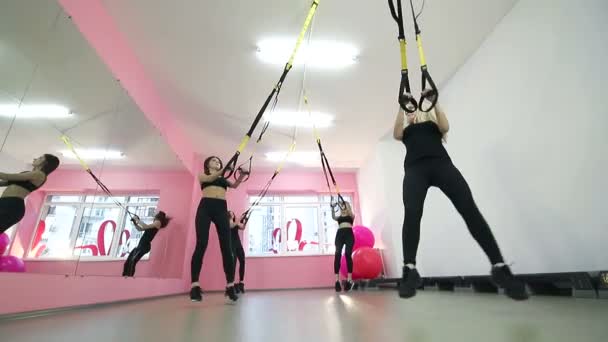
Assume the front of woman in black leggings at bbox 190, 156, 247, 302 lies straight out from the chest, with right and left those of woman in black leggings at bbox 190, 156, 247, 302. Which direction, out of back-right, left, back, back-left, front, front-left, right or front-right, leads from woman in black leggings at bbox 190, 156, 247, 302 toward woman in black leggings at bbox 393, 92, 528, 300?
front-left

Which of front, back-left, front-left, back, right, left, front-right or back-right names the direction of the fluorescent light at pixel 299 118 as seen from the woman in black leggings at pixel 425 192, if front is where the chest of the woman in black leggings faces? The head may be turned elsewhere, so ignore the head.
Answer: back-right

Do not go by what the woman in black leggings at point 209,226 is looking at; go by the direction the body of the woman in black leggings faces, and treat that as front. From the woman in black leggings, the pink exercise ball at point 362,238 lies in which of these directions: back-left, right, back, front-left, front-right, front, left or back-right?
back-left

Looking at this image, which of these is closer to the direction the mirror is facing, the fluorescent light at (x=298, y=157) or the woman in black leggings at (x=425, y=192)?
the woman in black leggings

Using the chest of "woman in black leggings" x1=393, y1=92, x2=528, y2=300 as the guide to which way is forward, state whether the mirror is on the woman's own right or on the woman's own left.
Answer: on the woman's own right

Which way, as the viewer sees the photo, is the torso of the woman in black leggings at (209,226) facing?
toward the camera

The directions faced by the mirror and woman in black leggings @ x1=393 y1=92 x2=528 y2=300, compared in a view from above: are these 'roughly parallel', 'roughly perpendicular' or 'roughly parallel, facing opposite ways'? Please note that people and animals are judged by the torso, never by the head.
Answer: roughly perpendicular

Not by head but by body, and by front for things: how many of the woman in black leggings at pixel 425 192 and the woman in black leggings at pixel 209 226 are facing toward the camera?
2

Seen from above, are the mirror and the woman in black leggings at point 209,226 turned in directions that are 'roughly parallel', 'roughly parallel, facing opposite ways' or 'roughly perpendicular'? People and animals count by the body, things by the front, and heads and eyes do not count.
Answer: roughly perpendicular

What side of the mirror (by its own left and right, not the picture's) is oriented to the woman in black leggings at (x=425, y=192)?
front

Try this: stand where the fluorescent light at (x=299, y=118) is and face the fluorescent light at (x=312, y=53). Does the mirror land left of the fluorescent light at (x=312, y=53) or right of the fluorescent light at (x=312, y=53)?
right

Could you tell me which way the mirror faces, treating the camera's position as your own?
facing the viewer and to the right of the viewer
